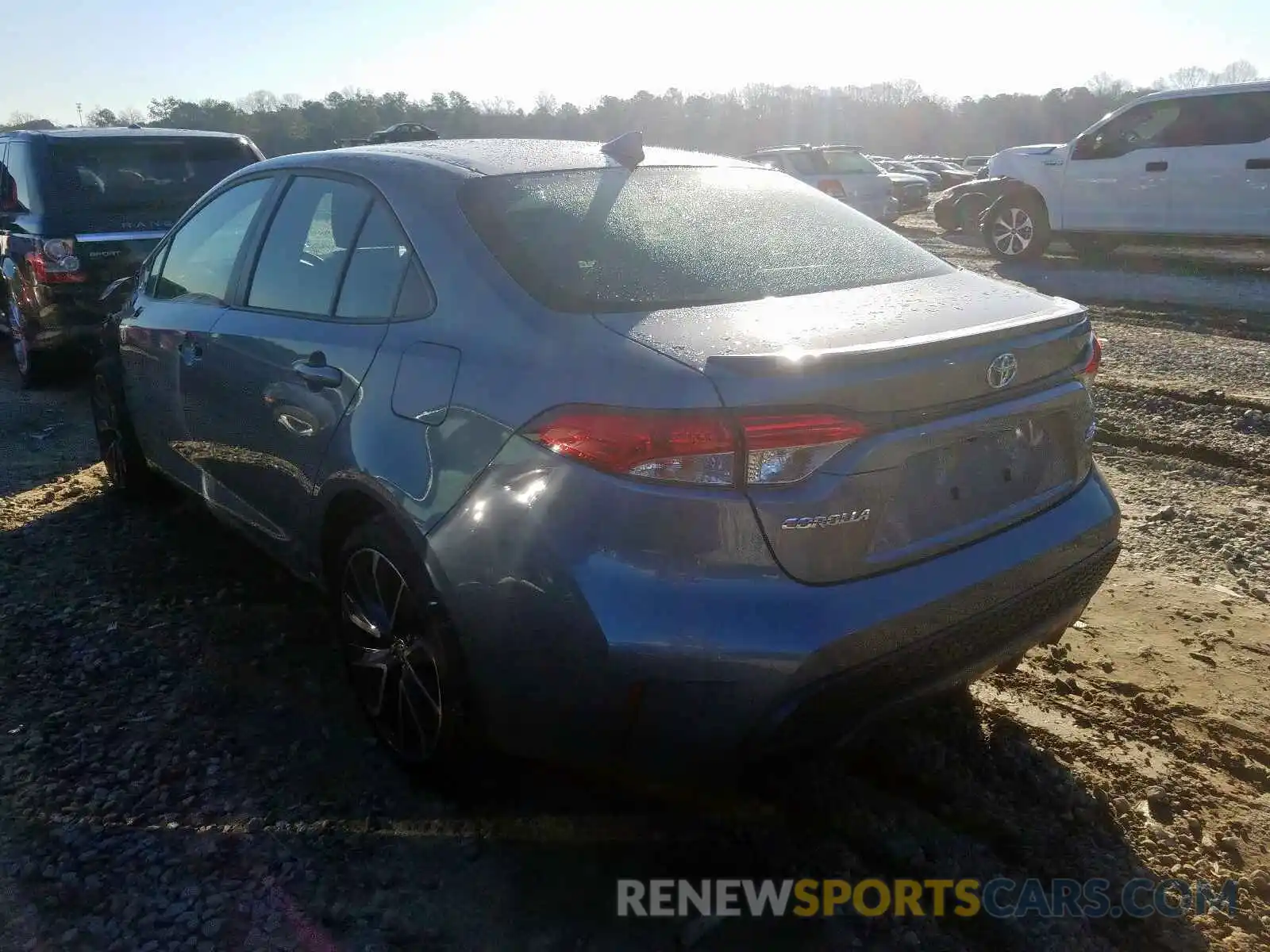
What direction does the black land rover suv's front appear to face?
away from the camera

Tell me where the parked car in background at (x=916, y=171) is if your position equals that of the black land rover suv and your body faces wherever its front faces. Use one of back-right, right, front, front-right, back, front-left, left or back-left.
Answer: front-right

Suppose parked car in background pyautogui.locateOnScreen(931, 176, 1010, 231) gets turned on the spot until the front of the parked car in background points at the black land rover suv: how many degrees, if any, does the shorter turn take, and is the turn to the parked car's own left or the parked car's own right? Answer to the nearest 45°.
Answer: approximately 45° to the parked car's own left

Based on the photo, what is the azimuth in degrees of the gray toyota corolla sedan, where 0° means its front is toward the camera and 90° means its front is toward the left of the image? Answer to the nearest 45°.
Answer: approximately 135°

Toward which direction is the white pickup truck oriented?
to the viewer's left

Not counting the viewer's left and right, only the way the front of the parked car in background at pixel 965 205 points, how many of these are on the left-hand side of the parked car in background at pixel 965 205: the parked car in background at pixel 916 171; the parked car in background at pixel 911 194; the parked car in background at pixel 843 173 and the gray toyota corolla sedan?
1

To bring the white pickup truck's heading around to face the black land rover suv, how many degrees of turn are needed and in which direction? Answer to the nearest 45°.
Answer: approximately 45° to its left

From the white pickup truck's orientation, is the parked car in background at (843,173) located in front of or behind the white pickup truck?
in front

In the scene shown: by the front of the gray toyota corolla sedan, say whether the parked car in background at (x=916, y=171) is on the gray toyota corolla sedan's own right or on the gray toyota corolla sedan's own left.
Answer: on the gray toyota corolla sedan's own right

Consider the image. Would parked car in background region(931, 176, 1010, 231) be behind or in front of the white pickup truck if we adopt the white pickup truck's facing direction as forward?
in front

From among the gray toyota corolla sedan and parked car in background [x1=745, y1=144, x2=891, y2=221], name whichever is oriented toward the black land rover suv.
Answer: the gray toyota corolla sedan

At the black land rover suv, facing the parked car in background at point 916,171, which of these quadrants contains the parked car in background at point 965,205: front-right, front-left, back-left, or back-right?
front-right

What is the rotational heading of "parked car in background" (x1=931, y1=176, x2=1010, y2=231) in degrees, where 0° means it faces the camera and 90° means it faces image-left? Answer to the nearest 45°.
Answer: approximately 90°
